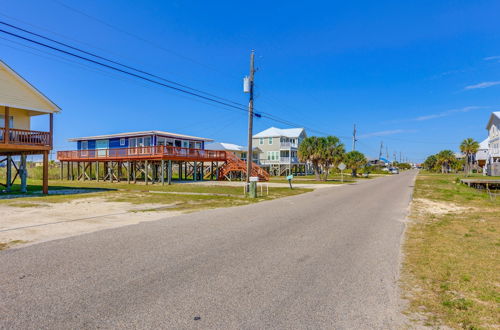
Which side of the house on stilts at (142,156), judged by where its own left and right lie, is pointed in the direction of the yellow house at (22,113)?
right

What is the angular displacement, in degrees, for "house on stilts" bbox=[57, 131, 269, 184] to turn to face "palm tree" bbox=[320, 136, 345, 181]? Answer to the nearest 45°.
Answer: approximately 45° to its left

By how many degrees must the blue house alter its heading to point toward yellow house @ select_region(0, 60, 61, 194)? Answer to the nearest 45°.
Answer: approximately 90° to its right

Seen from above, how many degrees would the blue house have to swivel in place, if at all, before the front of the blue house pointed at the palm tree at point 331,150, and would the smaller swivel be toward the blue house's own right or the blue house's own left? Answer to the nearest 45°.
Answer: approximately 45° to the blue house's own left

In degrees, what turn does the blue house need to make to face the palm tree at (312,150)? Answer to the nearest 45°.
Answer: approximately 45° to its left

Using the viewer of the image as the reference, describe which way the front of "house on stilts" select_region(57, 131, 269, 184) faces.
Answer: facing the viewer and to the right of the viewer
